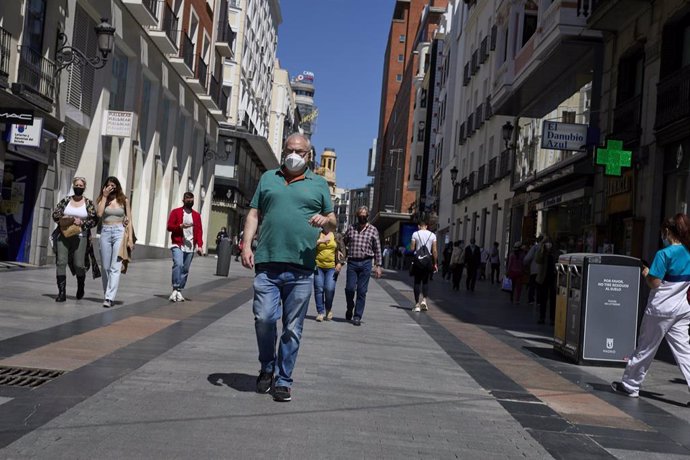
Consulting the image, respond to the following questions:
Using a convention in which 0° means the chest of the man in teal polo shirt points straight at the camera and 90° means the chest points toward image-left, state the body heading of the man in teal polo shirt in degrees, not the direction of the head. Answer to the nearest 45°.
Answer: approximately 0°

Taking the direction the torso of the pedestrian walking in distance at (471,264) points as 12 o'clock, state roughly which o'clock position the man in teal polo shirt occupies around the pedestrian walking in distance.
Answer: The man in teal polo shirt is roughly at 12 o'clock from the pedestrian walking in distance.

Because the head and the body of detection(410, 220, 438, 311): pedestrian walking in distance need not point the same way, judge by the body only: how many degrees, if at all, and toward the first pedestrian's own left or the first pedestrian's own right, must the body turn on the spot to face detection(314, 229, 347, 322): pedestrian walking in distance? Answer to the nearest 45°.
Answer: approximately 135° to the first pedestrian's own left

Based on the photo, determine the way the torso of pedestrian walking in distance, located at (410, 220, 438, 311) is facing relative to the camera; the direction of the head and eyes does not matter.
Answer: away from the camera

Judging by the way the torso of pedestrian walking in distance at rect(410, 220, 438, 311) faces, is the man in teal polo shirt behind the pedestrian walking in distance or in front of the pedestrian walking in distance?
behind

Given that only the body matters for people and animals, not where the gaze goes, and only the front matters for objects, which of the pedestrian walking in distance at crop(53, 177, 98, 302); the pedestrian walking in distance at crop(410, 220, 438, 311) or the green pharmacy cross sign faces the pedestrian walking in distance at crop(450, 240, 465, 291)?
the pedestrian walking in distance at crop(410, 220, 438, 311)

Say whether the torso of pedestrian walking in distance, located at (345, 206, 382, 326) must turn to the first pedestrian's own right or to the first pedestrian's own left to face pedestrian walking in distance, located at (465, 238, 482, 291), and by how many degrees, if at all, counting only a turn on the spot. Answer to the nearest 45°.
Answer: approximately 180°
